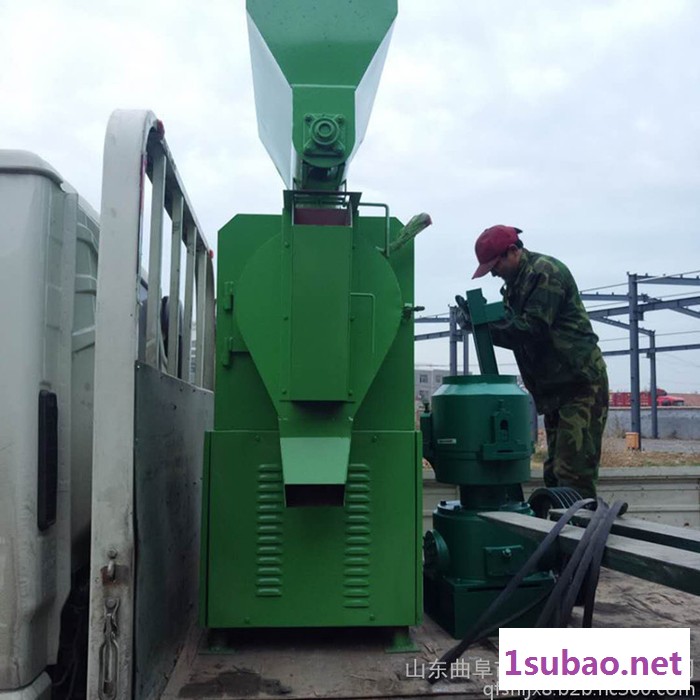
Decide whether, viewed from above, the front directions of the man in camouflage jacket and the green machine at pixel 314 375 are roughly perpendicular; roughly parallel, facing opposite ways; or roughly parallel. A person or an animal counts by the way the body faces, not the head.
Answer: roughly perpendicular

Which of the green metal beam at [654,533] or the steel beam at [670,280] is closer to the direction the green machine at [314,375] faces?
the green metal beam

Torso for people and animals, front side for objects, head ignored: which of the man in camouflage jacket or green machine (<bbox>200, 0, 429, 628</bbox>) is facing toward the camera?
the green machine

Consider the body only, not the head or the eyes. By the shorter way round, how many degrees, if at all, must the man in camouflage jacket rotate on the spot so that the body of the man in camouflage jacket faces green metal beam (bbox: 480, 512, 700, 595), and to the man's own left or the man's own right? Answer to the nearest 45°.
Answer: approximately 90° to the man's own left

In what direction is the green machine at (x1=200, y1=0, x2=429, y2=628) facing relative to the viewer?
toward the camera

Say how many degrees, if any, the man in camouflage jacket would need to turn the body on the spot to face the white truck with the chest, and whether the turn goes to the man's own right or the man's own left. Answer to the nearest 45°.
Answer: approximately 45° to the man's own left

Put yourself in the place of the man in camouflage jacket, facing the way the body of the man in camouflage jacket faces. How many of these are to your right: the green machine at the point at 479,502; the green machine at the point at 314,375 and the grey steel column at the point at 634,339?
1

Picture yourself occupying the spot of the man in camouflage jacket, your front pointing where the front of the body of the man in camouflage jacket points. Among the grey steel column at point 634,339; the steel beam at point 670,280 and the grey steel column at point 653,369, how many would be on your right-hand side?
3

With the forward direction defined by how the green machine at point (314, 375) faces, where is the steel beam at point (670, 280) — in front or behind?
behind

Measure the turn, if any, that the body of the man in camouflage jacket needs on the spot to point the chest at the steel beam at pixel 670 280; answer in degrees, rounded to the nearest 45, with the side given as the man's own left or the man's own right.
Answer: approximately 90° to the man's own right

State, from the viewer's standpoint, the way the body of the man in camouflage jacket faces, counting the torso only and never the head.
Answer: to the viewer's left

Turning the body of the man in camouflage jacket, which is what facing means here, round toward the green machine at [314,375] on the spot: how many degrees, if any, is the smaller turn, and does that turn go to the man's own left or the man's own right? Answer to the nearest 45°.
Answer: approximately 45° to the man's own left

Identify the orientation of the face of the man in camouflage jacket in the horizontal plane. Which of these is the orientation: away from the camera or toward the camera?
toward the camera

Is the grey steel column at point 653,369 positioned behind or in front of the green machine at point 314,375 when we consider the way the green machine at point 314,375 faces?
behind

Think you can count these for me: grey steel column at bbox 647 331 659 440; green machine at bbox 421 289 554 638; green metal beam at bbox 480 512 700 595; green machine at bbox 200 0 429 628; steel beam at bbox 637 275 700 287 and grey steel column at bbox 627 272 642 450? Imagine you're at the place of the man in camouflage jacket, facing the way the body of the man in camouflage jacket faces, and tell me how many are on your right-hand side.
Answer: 3

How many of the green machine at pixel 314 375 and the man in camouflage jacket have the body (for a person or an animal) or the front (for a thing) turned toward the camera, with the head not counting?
1
